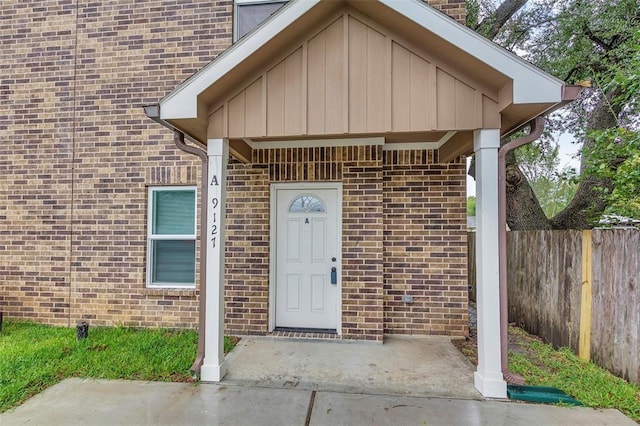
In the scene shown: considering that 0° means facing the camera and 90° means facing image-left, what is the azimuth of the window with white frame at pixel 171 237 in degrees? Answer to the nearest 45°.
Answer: approximately 0°

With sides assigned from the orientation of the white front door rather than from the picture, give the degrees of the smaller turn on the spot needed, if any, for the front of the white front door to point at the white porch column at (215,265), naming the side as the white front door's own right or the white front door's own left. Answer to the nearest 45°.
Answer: approximately 45° to the white front door's own right

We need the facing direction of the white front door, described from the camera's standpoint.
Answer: facing the viewer

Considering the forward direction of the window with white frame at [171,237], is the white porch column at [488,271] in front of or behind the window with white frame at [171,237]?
in front

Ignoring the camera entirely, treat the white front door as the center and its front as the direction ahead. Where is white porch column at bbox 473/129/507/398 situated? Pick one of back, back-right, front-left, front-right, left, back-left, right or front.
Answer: front-left

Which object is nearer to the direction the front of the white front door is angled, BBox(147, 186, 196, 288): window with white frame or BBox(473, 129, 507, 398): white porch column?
the white porch column

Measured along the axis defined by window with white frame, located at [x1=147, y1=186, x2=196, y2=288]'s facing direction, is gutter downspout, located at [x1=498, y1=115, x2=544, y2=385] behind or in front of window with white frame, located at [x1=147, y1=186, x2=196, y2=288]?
in front

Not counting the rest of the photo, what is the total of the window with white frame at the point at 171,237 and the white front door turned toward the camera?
2

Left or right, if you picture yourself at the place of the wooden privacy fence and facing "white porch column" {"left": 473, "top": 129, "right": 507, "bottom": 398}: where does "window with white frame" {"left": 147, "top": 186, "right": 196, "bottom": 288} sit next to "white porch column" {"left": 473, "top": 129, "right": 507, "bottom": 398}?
right

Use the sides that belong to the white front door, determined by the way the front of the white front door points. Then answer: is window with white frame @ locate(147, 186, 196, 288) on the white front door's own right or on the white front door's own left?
on the white front door's own right
